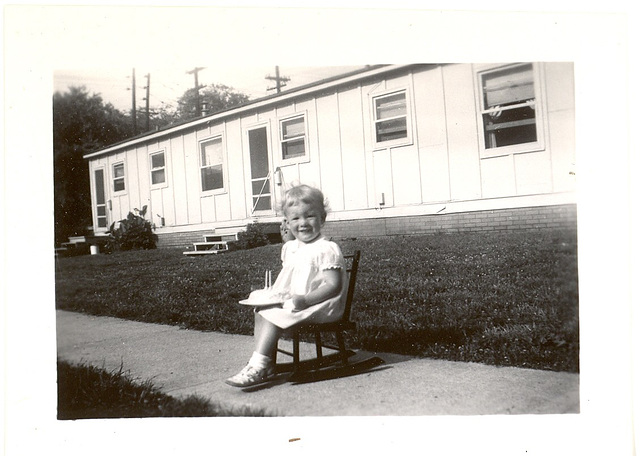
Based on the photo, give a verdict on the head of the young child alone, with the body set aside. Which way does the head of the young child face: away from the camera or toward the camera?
toward the camera

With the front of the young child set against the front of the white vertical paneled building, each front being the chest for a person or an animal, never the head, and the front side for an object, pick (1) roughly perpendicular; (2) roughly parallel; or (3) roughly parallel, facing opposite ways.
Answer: roughly parallel

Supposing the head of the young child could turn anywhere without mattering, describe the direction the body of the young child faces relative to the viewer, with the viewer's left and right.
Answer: facing the viewer and to the left of the viewer

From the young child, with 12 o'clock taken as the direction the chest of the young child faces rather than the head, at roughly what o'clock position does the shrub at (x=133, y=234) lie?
The shrub is roughly at 4 o'clock from the young child.

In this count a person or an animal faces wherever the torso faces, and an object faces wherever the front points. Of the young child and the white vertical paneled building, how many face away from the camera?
0

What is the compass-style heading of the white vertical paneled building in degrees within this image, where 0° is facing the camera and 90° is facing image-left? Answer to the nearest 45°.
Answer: approximately 45°
